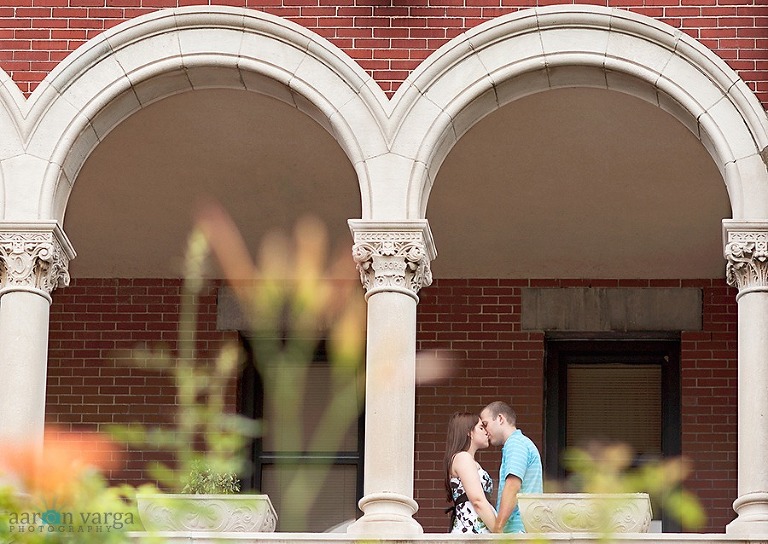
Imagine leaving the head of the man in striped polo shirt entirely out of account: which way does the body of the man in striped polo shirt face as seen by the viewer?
to the viewer's left

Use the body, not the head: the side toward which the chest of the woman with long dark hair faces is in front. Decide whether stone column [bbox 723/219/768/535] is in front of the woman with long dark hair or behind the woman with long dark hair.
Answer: in front

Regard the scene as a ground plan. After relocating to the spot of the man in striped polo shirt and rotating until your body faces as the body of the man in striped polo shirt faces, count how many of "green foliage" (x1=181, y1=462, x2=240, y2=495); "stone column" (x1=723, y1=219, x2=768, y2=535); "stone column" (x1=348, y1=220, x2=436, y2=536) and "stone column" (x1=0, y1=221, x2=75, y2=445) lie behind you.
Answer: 1

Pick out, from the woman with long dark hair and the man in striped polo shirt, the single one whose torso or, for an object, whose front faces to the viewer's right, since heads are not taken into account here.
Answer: the woman with long dark hair

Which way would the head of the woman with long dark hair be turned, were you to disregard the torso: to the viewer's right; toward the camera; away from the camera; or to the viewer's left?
to the viewer's right

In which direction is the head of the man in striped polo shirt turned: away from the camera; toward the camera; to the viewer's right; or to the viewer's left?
to the viewer's left

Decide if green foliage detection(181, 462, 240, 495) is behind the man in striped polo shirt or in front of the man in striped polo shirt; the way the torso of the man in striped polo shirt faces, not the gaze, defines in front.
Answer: in front

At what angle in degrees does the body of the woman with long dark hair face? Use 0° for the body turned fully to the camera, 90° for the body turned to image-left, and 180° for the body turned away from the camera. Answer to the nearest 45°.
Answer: approximately 270°

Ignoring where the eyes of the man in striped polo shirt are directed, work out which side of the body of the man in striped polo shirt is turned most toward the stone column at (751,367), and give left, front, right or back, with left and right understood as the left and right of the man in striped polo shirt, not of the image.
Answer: back

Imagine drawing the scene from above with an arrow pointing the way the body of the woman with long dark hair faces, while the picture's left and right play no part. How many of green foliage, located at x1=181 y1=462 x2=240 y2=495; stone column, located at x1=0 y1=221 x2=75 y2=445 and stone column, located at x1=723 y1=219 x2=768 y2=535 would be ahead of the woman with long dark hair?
1

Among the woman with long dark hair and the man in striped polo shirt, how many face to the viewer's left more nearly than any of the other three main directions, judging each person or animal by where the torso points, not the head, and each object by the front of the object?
1

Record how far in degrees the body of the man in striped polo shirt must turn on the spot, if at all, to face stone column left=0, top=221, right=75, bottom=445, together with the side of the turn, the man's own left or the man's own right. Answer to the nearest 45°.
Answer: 0° — they already face it

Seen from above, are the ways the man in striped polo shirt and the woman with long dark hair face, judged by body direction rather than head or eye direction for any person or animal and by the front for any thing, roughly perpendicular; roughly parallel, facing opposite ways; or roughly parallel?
roughly parallel, facing opposite ways
